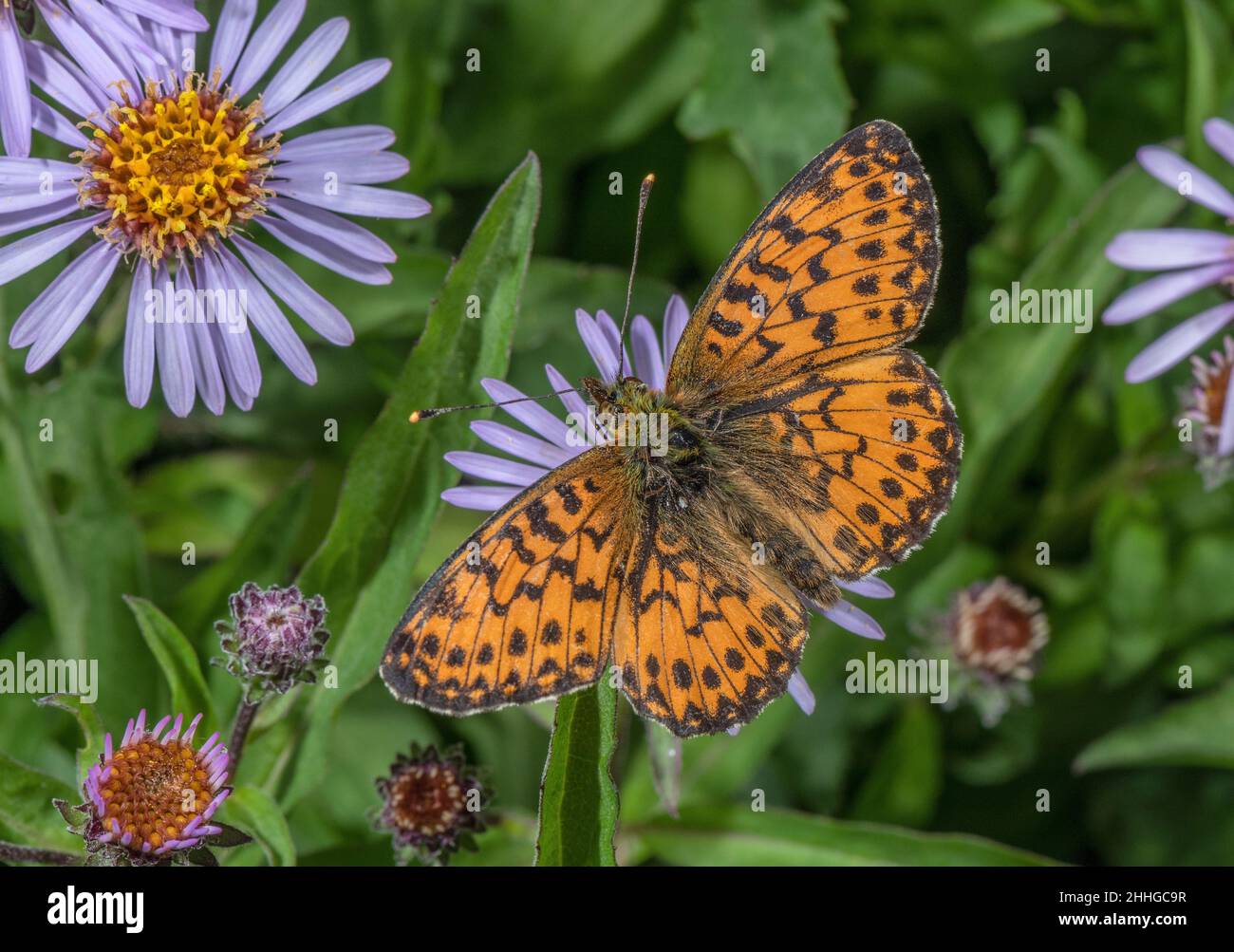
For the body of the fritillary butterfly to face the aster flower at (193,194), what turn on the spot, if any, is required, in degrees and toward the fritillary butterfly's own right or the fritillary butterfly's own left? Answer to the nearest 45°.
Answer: approximately 45° to the fritillary butterfly's own left

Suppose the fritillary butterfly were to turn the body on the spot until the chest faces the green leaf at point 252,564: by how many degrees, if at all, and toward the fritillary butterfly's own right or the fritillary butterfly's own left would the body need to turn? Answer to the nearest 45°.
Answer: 0° — it already faces it

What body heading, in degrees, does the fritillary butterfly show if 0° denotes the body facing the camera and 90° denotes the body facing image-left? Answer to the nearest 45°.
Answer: approximately 135°

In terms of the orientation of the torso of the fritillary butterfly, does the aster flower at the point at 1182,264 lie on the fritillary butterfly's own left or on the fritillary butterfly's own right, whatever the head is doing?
on the fritillary butterfly's own right

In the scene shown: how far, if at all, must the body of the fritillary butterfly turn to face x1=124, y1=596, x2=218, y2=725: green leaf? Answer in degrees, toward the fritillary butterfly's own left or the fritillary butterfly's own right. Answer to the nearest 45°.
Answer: approximately 45° to the fritillary butterfly's own left

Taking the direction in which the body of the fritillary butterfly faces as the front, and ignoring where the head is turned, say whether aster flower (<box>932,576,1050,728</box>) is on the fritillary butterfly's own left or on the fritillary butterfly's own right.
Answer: on the fritillary butterfly's own right
